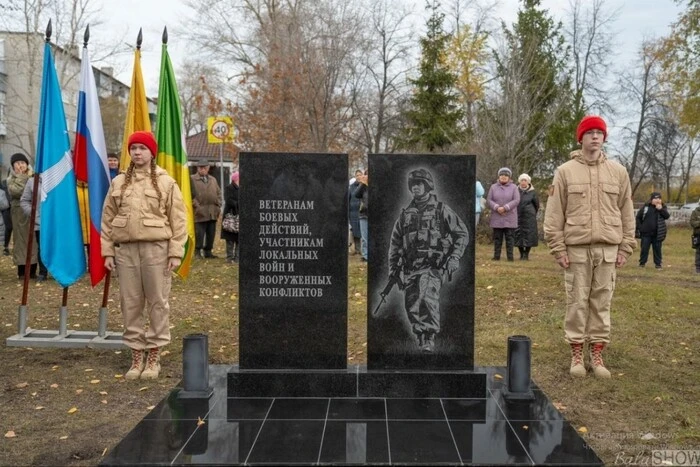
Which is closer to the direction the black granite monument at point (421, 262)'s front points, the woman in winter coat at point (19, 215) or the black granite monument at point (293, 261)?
the black granite monument

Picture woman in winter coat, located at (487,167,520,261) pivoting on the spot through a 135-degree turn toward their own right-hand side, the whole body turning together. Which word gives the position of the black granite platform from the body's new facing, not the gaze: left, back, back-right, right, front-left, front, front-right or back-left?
back-left

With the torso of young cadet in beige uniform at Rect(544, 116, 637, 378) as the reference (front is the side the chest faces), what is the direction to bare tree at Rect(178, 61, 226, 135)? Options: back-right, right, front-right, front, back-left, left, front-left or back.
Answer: back-right

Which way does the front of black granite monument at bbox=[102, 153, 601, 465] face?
toward the camera

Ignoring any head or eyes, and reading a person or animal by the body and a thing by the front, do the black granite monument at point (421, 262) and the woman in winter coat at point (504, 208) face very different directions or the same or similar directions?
same or similar directions

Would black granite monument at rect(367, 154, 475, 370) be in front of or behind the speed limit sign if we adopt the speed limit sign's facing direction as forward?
in front

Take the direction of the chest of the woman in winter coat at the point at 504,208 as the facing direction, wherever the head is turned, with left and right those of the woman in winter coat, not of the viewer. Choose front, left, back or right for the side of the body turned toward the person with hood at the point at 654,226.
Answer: left

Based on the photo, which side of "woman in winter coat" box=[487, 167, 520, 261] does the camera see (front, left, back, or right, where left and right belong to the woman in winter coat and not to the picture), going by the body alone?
front

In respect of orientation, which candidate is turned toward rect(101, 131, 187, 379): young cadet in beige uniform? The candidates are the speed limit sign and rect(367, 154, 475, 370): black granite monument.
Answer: the speed limit sign

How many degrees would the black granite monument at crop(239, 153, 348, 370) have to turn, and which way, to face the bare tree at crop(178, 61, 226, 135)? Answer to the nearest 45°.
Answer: approximately 180°

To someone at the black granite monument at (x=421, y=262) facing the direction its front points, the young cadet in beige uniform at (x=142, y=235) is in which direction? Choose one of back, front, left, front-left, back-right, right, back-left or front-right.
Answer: right

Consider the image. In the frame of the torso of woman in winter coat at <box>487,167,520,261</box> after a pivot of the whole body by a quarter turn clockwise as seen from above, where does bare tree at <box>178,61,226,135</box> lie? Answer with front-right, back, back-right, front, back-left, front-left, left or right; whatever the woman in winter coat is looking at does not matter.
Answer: front-right

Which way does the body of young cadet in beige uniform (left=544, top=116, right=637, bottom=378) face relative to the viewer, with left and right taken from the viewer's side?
facing the viewer

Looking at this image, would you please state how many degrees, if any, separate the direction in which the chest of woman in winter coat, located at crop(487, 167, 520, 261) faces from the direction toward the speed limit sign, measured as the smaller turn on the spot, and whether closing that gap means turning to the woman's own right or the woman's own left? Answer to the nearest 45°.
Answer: approximately 90° to the woman's own right
